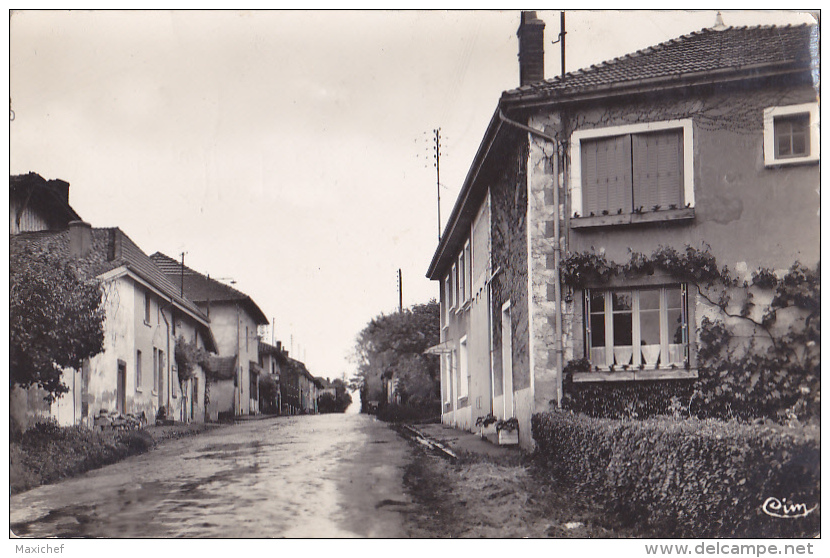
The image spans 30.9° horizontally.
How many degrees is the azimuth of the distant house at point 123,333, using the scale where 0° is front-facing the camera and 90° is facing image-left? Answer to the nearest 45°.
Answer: approximately 315°

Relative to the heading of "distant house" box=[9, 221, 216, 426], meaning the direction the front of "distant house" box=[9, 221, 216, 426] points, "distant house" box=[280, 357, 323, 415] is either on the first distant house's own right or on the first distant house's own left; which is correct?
on the first distant house's own left

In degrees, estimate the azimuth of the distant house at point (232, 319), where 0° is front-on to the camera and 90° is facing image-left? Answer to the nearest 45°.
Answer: approximately 315°

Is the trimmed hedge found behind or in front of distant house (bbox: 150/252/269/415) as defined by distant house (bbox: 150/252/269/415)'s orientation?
in front

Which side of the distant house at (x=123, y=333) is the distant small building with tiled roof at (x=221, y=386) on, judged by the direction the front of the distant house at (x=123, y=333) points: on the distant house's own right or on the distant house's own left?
on the distant house's own left

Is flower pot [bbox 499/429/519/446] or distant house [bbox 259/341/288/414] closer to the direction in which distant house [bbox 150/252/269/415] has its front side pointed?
the flower pot

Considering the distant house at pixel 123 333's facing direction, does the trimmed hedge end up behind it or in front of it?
in front
